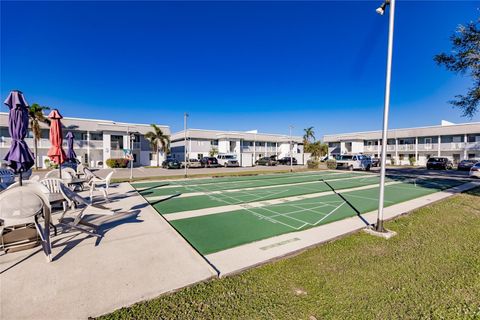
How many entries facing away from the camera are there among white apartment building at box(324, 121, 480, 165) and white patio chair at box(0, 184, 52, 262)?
1

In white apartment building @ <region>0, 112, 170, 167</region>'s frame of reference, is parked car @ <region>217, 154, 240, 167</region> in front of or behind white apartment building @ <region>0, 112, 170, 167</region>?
in front

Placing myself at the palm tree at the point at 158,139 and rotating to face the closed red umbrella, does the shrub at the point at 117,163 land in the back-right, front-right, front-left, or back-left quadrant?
front-right

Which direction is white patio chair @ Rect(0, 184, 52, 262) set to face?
away from the camera

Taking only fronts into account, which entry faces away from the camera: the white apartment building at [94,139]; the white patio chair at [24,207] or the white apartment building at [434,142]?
the white patio chair

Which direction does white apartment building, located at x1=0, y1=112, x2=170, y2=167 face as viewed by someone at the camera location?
facing the viewer and to the right of the viewer

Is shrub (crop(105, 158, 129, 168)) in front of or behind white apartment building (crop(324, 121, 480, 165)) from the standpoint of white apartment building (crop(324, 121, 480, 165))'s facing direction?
in front

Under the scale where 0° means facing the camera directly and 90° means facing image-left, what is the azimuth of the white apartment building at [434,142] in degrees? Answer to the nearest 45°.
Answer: approximately 45°

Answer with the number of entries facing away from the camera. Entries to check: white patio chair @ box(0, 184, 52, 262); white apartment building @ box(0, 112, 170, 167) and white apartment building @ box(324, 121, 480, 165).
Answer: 1

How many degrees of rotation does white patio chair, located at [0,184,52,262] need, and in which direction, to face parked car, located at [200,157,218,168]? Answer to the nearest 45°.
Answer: approximately 45° to its right

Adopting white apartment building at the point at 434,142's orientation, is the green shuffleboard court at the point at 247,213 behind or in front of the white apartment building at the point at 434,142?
in front
